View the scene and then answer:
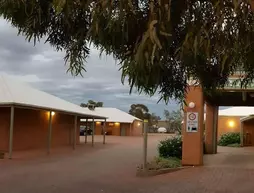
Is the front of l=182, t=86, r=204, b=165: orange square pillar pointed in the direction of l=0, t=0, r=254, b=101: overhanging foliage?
yes

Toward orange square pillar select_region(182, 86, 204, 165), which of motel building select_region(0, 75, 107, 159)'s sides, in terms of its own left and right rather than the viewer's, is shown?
front

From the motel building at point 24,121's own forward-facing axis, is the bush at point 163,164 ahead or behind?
ahead

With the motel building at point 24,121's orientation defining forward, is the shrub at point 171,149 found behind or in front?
in front

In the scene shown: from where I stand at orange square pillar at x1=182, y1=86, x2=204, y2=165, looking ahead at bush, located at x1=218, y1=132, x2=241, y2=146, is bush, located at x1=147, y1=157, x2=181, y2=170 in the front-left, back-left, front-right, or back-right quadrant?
back-left

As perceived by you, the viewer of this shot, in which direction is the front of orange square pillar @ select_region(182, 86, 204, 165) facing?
facing the viewer

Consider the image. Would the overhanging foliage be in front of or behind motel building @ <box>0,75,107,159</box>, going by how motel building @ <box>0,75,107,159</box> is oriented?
in front

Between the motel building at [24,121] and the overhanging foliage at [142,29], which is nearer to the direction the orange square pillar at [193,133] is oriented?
the overhanging foliage

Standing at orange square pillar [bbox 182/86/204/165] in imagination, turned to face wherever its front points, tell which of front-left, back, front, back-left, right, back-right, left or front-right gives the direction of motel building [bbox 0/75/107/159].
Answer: back-right

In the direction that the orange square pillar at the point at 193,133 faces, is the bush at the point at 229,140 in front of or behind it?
behind

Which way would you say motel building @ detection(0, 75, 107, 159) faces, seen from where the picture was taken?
facing the viewer and to the right of the viewer

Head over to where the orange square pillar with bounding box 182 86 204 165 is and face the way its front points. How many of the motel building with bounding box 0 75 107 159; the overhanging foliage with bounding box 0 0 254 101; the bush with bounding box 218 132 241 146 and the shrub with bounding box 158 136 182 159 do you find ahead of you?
1
